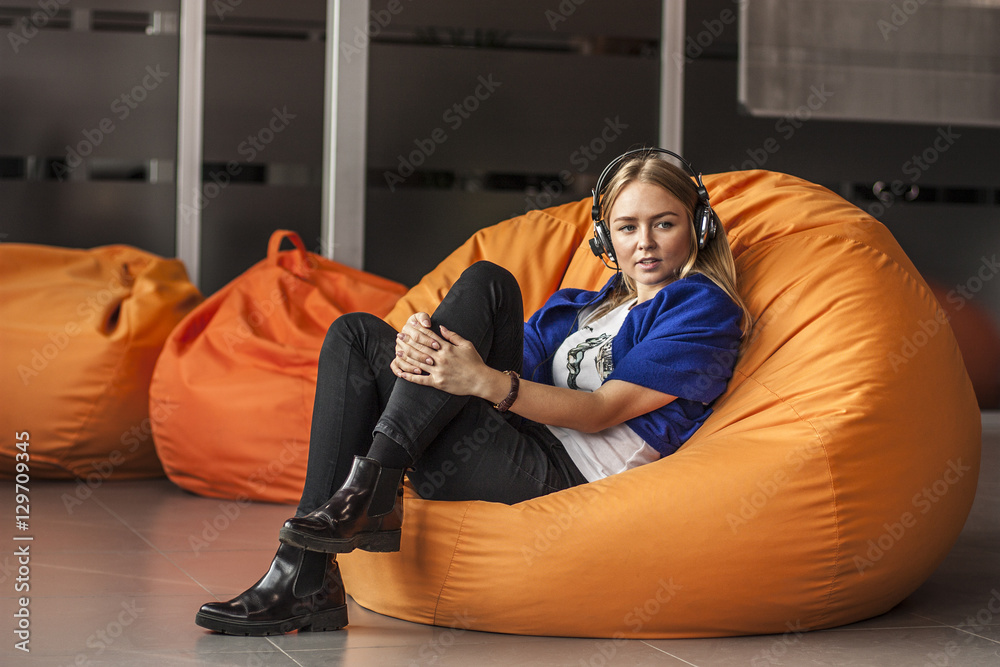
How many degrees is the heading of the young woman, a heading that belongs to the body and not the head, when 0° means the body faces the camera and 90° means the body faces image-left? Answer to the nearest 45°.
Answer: approximately 45°

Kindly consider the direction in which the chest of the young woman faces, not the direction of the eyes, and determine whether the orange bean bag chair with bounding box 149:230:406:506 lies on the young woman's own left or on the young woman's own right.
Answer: on the young woman's own right

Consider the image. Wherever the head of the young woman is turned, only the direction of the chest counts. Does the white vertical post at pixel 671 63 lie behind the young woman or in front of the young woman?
behind

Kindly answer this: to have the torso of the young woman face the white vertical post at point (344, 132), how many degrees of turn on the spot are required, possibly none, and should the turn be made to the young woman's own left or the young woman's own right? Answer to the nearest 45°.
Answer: approximately 135° to the young woman's own right
